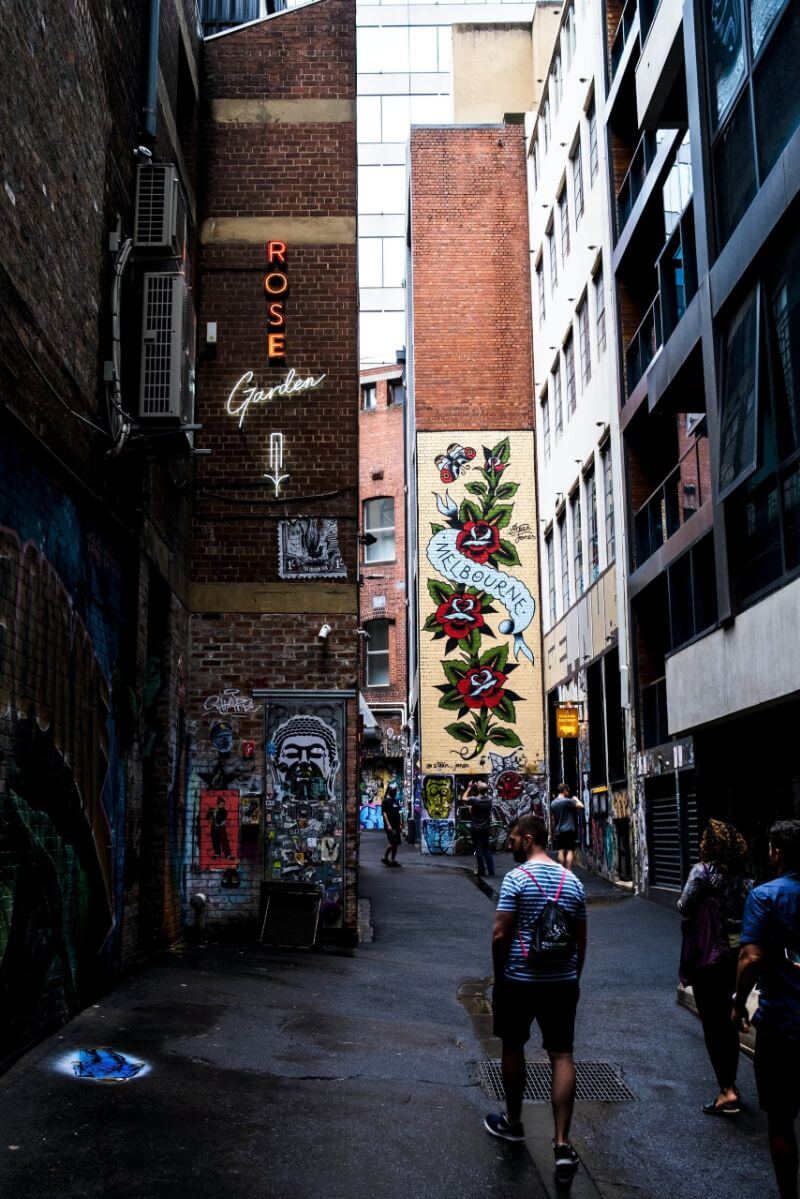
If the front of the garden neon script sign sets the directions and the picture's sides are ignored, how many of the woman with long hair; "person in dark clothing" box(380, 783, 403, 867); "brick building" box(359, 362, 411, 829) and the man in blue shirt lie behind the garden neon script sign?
2

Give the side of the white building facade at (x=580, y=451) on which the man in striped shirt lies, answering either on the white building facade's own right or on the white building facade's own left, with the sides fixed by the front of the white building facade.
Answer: on the white building facade's own left

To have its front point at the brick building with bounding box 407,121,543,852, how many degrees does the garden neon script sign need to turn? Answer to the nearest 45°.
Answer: approximately 180°

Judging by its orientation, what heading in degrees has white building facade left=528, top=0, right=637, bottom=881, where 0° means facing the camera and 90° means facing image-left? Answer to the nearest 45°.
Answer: approximately 90°

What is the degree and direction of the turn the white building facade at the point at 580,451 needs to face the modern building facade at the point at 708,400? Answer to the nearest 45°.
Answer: approximately 90° to its left

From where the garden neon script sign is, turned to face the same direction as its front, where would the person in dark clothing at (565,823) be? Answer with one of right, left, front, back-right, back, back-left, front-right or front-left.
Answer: back-left

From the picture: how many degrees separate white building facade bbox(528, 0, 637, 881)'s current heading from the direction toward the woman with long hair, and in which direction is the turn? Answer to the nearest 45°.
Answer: approximately 90° to its left

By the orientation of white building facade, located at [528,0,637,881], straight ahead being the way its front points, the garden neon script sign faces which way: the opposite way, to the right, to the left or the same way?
to the left

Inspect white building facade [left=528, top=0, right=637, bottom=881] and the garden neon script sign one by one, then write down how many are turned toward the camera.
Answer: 1

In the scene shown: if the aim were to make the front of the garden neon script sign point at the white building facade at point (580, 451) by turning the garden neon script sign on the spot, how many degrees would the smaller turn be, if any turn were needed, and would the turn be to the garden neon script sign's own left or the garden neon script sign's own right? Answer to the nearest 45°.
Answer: approximately 135° to the garden neon script sign's own left

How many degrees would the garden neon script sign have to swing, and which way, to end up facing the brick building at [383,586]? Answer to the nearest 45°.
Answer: approximately 180°

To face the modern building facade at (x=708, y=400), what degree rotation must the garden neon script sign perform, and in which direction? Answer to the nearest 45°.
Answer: approximately 90° to its left

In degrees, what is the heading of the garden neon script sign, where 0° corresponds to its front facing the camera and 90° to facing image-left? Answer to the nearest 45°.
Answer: approximately 0°
